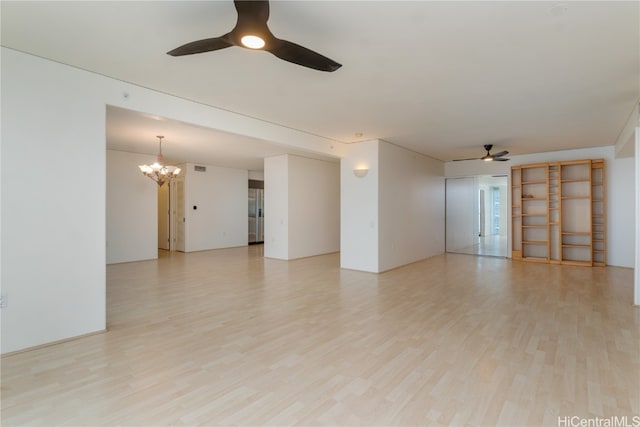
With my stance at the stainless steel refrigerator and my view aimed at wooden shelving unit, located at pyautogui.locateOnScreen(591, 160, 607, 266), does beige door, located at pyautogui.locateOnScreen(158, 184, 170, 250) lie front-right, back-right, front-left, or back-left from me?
back-right

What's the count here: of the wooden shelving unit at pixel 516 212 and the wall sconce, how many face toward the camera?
2

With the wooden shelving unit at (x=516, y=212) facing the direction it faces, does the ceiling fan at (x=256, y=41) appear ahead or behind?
ahead

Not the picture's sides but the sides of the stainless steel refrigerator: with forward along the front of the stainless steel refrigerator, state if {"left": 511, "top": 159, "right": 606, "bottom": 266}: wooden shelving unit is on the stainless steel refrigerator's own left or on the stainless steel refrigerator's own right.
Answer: on the stainless steel refrigerator's own left

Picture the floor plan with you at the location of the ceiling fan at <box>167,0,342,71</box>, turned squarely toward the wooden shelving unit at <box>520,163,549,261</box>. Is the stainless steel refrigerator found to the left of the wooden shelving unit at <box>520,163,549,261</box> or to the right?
left
